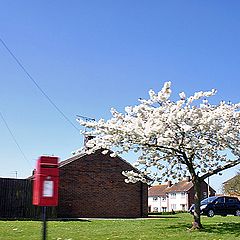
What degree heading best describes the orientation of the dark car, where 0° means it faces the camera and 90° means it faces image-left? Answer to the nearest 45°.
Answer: approximately 45°

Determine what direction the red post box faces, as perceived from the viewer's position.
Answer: facing the viewer

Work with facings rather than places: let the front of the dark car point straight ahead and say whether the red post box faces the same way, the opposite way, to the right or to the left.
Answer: to the left

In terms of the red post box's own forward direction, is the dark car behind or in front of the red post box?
behind

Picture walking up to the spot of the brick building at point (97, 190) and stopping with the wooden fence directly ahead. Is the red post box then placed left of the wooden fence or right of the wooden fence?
left

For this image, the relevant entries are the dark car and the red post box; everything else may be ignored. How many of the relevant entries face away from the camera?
0

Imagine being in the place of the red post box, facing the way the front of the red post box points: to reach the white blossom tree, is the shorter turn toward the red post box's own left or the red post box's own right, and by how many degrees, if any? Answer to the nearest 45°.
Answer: approximately 135° to the red post box's own left

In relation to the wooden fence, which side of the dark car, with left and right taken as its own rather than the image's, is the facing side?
front

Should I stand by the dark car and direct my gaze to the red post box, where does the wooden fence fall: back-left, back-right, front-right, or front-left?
front-right

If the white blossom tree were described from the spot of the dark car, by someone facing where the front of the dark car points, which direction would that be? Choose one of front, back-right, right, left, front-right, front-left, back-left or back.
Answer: front-left

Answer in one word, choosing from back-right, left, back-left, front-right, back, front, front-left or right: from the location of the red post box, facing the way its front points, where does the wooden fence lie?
back

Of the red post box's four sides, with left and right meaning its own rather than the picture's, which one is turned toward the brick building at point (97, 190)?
back
